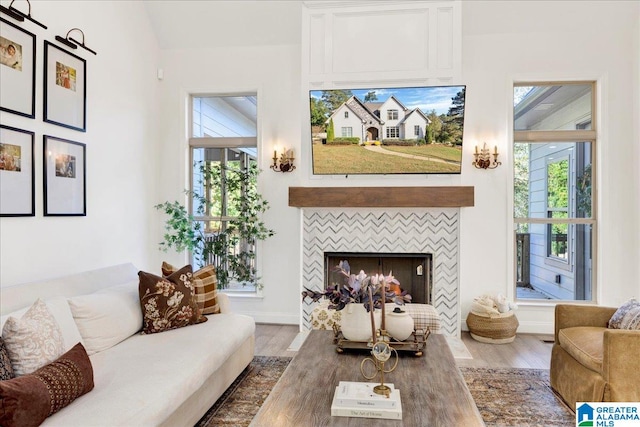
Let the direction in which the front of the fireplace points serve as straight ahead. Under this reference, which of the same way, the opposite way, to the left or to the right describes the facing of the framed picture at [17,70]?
to the left

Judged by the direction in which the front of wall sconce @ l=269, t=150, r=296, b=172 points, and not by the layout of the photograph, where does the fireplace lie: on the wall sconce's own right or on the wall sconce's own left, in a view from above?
on the wall sconce's own left

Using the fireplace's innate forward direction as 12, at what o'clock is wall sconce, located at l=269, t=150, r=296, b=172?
The wall sconce is roughly at 3 o'clock from the fireplace.

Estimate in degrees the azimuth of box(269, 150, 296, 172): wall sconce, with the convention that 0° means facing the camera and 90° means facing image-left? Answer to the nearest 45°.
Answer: approximately 0°

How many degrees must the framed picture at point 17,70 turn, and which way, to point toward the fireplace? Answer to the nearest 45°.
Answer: approximately 45° to its left

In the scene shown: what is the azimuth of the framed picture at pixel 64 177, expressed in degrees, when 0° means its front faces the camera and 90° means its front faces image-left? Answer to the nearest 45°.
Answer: approximately 315°

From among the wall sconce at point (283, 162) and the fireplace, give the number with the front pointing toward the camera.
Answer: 2
